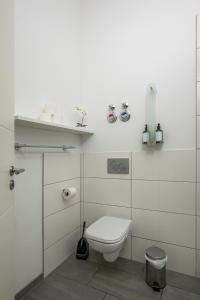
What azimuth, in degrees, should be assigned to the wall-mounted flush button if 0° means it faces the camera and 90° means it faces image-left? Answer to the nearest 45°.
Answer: approximately 0°

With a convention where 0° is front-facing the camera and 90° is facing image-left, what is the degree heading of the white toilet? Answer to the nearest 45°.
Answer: approximately 45°
